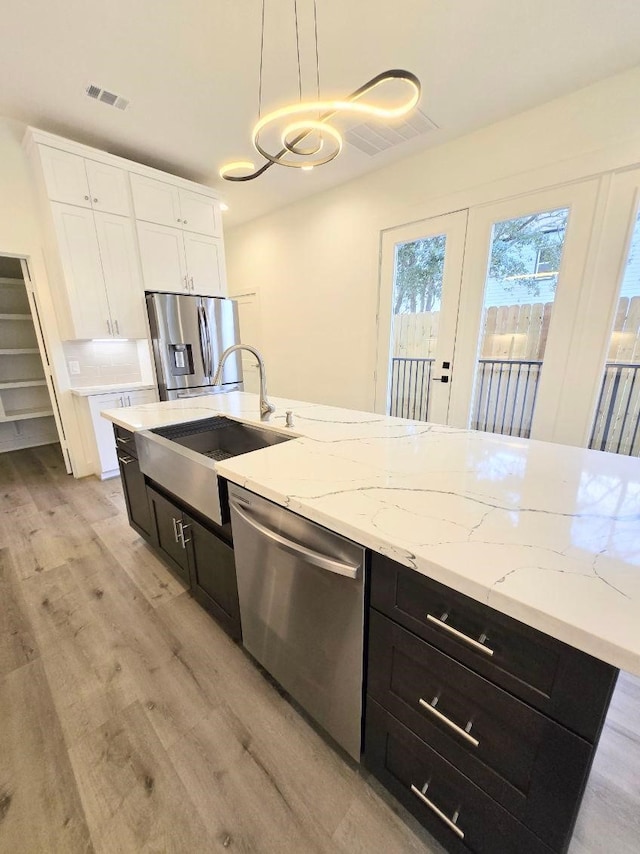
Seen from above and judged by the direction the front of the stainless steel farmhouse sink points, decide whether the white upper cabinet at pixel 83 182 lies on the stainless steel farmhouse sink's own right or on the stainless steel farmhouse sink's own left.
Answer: on the stainless steel farmhouse sink's own right

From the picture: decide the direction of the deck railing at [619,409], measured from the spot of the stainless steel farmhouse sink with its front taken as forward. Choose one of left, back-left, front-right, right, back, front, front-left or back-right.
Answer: back-left

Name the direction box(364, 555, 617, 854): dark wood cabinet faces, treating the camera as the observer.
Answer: facing the viewer and to the left of the viewer

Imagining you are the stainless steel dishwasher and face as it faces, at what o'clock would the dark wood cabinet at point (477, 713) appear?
The dark wood cabinet is roughly at 9 o'clock from the stainless steel dishwasher.

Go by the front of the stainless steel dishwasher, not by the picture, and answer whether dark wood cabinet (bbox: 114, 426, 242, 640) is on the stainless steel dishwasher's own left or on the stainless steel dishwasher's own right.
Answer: on the stainless steel dishwasher's own right

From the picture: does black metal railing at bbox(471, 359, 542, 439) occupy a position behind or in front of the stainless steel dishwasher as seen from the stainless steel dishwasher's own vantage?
behind

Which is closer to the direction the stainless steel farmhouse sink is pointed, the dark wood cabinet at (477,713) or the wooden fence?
the dark wood cabinet

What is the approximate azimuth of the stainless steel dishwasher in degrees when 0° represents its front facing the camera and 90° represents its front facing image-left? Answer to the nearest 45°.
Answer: approximately 45°

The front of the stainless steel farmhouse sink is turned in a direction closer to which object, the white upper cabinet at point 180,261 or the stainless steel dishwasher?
the stainless steel dishwasher

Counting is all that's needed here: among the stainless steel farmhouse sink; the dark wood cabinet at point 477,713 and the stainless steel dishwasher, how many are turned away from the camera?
0

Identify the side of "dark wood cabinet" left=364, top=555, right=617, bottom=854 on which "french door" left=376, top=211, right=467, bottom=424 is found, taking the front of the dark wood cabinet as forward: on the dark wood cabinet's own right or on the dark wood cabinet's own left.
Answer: on the dark wood cabinet's own right

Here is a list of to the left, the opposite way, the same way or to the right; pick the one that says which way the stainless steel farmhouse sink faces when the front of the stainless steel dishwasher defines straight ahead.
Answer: the same way

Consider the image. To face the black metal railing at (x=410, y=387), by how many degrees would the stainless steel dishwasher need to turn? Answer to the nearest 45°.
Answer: approximately 180°
